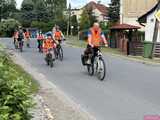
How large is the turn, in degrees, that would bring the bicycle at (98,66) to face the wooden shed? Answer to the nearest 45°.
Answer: approximately 135° to its left

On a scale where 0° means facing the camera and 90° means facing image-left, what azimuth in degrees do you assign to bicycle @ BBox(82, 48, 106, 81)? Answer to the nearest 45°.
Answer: approximately 315°

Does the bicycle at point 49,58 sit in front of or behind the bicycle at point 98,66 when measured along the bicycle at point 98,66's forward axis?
behind
